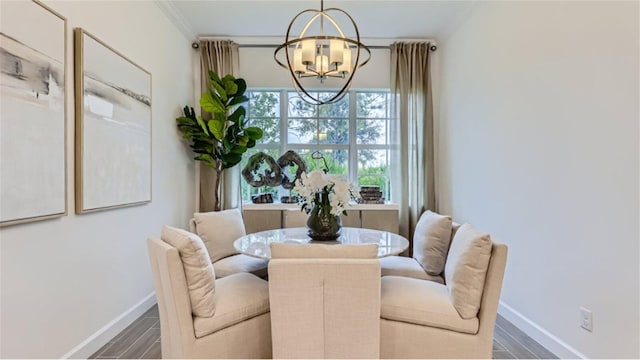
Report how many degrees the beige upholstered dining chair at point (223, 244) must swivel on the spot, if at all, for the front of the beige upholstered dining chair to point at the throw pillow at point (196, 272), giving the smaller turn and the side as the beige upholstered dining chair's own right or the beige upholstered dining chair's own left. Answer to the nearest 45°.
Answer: approximately 45° to the beige upholstered dining chair's own right

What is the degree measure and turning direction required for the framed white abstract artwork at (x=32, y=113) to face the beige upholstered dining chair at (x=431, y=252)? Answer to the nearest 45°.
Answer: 0° — it already faces it

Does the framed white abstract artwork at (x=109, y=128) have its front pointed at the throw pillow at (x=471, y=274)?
yes

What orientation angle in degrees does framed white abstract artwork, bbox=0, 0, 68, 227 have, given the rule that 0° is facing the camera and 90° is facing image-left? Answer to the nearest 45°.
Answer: approximately 315°

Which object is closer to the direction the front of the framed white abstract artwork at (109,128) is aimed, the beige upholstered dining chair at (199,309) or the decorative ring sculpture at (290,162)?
the beige upholstered dining chair

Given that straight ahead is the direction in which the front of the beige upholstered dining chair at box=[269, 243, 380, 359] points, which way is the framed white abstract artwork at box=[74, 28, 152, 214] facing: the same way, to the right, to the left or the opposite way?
to the right

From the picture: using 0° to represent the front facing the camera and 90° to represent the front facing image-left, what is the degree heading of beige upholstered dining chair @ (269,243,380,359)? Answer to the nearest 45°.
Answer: approximately 180°

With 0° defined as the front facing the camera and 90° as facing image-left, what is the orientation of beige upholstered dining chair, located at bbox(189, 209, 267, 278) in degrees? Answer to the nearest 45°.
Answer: approximately 315°

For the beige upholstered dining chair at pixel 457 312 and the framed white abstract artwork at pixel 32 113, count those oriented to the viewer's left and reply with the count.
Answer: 1

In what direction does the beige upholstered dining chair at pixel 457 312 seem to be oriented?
to the viewer's left

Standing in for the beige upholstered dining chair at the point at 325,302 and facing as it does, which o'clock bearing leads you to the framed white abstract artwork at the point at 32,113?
The framed white abstract artwork is roughly at 9 o'clock from the beige upholstered dining chair.
